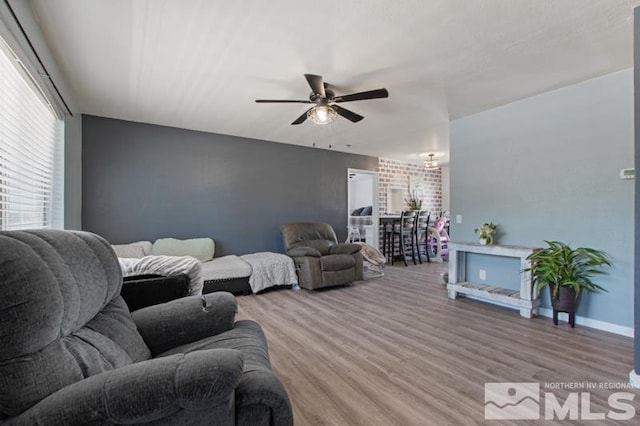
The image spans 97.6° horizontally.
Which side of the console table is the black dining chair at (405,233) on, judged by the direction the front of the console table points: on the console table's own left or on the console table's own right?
on the console table's own right

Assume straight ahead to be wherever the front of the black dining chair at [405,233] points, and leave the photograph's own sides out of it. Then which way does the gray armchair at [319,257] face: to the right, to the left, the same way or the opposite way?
the opposite way

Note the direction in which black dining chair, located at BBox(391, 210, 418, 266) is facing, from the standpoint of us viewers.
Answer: facing away from the viewer and to the left of the viewer

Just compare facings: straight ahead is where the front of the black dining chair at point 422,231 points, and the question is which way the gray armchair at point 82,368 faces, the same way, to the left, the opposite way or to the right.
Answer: to the right

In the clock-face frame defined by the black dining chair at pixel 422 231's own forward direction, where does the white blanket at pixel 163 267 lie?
The white blanket is roughly at 8 o'clock from the black dining chair.

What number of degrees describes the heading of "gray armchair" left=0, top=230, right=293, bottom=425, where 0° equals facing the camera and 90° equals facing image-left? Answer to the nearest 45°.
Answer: approximately 270°

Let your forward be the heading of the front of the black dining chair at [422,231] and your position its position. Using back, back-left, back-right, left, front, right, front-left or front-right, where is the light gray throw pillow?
left

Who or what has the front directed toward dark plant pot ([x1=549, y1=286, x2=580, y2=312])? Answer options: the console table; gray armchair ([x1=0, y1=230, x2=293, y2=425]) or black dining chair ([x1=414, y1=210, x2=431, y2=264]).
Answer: the gray armchair

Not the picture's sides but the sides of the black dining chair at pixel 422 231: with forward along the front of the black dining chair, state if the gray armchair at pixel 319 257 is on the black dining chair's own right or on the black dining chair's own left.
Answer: on the black dining chair's own left

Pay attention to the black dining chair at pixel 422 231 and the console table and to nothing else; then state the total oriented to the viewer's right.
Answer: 0

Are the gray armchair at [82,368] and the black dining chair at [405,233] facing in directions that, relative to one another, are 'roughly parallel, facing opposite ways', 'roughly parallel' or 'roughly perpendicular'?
roughly perpendicular

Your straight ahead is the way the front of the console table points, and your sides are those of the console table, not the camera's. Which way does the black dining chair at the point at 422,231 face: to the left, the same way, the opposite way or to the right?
to the right

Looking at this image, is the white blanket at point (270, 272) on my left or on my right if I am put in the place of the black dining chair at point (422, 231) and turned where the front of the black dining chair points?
on my left

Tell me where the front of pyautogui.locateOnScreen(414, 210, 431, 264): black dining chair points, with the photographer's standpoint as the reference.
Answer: facing away from the viewer and to the left of the viewer

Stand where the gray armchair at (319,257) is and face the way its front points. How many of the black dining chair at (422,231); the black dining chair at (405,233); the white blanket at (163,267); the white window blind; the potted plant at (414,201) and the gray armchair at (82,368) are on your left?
3
